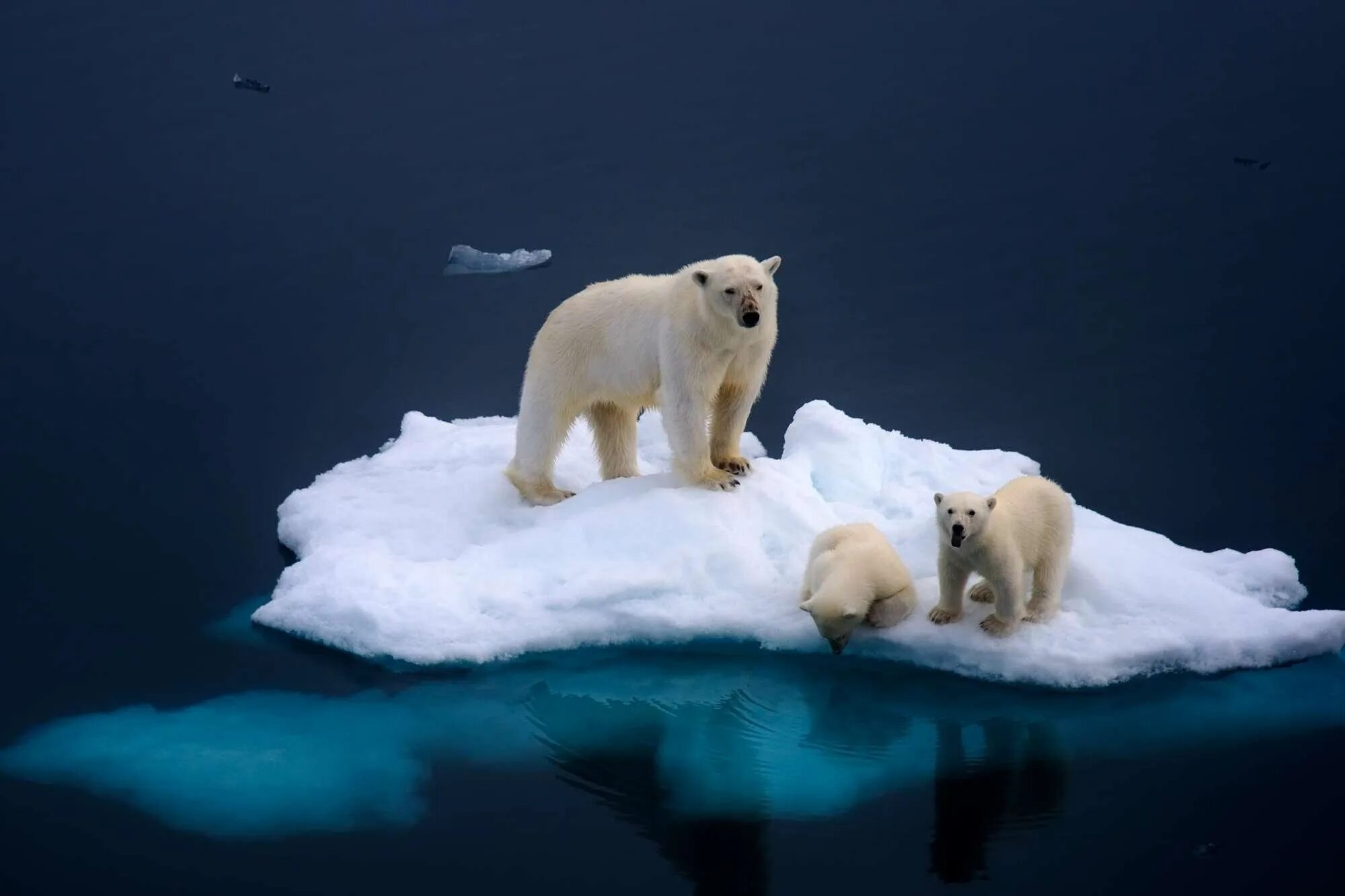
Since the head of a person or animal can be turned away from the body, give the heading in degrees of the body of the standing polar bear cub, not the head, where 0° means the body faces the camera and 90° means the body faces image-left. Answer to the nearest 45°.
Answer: approximately 45°

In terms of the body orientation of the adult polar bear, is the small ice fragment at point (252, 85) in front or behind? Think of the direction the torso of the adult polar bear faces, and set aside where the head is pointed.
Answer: behind

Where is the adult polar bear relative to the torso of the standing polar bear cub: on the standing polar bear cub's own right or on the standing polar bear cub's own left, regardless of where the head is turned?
on the standing polar bear cub's own right

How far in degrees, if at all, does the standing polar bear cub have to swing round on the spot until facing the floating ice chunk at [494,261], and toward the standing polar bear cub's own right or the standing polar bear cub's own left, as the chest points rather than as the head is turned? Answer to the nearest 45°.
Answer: approximately 90° to the standing polar bear cub's own right

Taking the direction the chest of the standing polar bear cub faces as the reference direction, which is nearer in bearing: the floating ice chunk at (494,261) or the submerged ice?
the submerged ice

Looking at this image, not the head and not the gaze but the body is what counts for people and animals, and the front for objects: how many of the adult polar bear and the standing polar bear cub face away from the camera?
0

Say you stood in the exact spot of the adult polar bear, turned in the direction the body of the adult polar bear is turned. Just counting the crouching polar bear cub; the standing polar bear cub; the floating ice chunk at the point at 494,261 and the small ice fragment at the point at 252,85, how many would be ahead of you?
2

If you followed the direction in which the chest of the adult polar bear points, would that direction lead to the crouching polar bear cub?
yes

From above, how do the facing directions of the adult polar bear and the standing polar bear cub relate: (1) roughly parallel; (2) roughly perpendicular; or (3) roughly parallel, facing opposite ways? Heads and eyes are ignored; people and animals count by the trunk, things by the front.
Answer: roughly perpendicular

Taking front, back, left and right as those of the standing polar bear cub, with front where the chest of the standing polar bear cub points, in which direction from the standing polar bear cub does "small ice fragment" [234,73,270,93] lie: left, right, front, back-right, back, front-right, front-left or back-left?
right

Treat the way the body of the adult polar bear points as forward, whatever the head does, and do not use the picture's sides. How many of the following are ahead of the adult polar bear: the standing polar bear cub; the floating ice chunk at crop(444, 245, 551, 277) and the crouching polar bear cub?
2

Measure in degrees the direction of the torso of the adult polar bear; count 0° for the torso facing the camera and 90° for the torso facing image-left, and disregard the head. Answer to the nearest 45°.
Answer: approximately 315°
